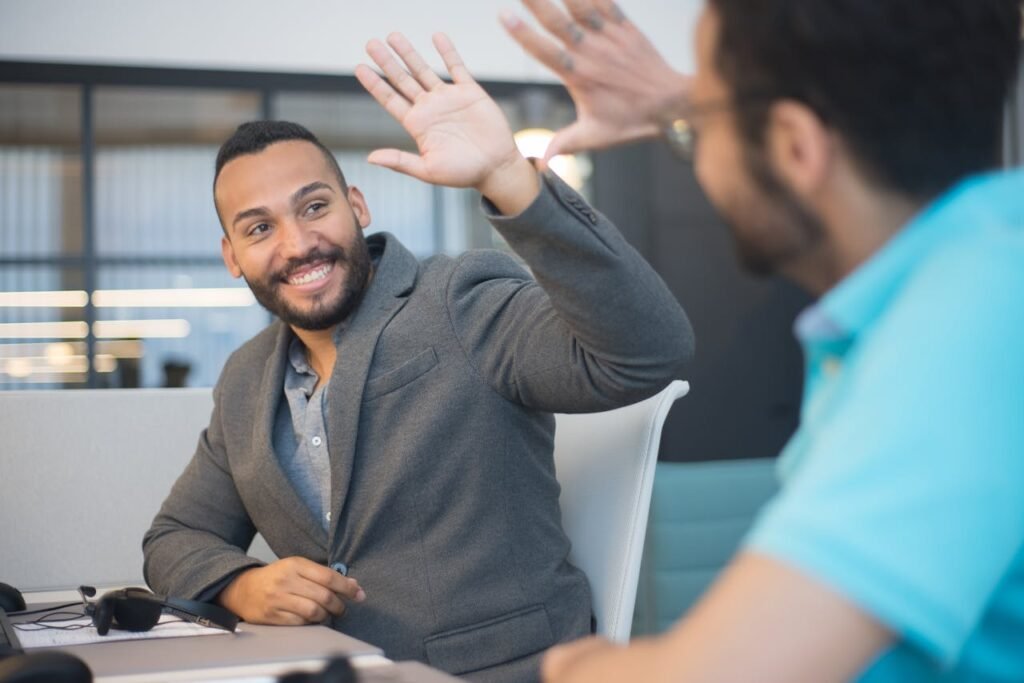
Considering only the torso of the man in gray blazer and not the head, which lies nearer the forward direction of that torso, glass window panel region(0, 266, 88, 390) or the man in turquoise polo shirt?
the man in turquoise polo shirt

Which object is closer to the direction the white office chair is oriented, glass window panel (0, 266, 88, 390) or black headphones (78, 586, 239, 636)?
the black headphones

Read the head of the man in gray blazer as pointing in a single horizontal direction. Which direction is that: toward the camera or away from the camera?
toward the camera

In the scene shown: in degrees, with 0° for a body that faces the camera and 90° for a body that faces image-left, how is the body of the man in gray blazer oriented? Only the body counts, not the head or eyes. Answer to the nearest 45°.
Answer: approximately 45°

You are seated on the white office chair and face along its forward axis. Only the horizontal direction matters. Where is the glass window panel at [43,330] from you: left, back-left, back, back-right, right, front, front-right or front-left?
right

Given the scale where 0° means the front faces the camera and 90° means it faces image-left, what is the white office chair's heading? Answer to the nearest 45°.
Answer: approximately 45°

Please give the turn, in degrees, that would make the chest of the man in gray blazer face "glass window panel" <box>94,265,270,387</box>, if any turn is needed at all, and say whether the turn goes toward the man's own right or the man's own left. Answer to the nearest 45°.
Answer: approximately 135° to the man's own right
